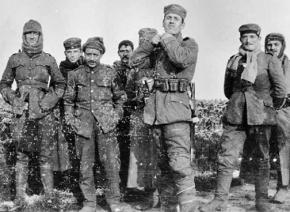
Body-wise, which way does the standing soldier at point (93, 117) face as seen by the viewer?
toward the camera

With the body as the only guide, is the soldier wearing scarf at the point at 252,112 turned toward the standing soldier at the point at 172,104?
no

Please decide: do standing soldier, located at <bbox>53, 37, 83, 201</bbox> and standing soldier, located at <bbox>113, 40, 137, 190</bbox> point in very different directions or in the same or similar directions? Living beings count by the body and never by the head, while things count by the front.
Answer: same or similar directions

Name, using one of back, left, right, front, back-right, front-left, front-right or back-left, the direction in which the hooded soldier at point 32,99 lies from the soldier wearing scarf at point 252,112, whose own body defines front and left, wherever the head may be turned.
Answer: right

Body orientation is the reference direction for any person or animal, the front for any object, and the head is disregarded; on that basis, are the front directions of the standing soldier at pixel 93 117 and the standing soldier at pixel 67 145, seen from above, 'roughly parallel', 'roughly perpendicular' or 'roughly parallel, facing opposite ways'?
roughly parallel

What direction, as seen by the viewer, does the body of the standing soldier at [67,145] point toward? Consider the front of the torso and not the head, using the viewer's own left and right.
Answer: facing the viewer

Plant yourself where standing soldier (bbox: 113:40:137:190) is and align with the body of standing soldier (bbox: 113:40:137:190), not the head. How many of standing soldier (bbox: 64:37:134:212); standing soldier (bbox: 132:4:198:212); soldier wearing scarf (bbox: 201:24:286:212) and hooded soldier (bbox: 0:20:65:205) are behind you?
0

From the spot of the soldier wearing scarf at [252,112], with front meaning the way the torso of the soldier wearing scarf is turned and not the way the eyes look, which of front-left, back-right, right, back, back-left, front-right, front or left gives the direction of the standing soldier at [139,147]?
right

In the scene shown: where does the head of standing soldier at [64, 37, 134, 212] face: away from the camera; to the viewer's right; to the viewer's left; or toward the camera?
toward the camera

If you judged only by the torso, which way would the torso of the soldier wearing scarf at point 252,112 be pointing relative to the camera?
toward the camera

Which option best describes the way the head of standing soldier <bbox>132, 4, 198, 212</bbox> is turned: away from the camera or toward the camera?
toward the camera

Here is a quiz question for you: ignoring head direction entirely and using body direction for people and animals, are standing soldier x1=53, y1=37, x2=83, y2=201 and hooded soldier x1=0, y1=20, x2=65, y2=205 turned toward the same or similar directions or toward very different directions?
same or similar directions

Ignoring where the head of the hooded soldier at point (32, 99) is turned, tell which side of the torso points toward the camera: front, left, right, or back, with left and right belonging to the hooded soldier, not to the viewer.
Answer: front

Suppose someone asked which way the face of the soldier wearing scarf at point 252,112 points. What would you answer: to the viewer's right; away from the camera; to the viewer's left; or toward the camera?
toward the camera

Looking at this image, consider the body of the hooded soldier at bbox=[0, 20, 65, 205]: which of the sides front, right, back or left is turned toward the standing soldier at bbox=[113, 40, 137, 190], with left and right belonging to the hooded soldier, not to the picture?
left

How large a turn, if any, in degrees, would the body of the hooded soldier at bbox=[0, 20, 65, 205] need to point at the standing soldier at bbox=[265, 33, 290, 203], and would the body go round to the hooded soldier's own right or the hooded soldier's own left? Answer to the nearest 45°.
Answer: approximately 90° to the hooded soldier's own left

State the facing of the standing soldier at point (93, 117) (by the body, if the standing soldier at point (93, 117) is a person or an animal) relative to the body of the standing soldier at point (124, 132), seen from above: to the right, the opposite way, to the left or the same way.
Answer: the same way

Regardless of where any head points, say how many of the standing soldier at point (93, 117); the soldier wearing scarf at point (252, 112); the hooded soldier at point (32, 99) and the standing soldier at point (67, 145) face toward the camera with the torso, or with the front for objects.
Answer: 4

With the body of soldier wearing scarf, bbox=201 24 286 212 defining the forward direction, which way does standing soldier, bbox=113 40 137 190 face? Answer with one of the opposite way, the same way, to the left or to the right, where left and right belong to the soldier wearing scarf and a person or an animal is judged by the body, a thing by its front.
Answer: the same way
